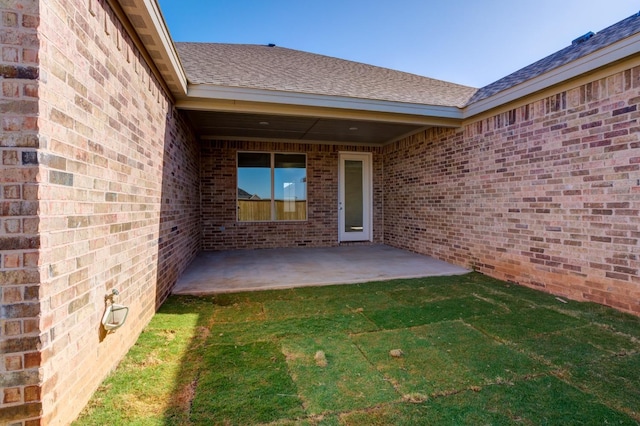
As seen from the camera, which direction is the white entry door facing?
toward the camera

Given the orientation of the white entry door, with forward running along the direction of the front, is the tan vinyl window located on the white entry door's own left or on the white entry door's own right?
on the white entry door's own right
